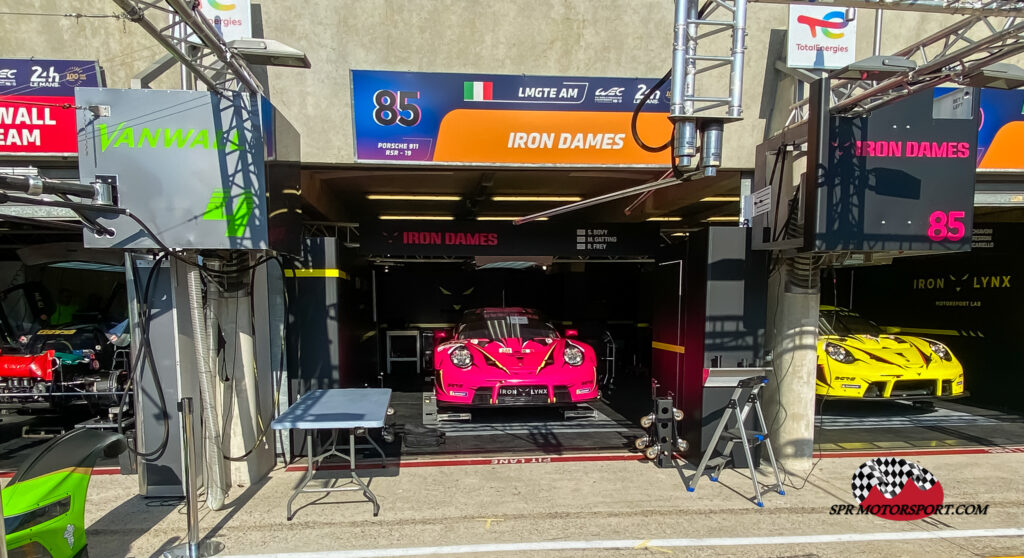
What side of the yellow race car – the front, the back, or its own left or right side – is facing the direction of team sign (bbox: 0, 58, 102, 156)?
right

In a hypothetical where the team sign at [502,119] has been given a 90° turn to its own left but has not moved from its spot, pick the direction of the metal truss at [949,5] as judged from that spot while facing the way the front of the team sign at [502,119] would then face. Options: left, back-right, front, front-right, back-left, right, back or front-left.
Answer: front-right

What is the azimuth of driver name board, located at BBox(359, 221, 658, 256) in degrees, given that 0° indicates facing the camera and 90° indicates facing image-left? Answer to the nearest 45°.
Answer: approximately 0°

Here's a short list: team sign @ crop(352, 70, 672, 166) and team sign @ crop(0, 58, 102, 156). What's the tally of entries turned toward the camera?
2

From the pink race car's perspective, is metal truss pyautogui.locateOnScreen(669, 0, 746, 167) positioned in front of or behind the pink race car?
in front

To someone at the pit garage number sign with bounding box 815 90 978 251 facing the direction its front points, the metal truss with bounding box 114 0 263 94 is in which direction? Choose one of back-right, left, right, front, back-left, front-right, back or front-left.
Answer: front-right

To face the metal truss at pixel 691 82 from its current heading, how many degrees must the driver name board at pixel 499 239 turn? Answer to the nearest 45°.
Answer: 0° — it already faces it

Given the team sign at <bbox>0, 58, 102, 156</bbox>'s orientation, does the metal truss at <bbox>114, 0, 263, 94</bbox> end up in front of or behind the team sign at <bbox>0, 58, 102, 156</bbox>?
in front

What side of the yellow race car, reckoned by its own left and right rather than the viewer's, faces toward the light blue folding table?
right

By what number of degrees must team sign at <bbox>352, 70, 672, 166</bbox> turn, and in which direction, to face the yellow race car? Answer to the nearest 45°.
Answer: approximately 90° to its left
